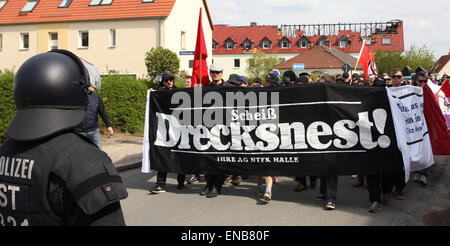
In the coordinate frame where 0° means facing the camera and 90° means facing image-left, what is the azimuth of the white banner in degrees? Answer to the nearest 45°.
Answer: approximately 0°

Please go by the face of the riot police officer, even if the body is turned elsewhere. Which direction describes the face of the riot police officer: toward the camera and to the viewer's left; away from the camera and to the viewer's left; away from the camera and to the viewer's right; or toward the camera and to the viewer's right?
away from the camera and to the viewer's right

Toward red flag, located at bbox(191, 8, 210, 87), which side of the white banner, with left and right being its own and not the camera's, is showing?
right

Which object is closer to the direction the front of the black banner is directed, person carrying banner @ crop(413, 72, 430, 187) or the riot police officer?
the riot police officer

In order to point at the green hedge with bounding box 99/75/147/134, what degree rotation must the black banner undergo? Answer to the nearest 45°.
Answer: approximately 135° to its right

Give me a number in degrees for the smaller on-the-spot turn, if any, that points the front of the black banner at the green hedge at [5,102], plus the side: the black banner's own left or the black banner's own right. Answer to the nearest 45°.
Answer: approximately 135° to the black banner's own right

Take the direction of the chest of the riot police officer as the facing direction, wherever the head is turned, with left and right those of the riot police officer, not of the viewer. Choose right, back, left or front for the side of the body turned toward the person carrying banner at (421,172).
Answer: front

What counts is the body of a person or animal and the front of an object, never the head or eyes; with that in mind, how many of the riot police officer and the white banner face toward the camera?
1

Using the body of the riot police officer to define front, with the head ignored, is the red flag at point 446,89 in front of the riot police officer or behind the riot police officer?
in front

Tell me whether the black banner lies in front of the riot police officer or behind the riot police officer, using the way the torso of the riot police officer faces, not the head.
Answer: in front

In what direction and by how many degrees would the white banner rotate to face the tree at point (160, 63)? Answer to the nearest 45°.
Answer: approximately 135° to its right

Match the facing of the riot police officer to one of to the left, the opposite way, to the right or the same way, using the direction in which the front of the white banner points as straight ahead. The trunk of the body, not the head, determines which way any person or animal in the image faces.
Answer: the opposite way
